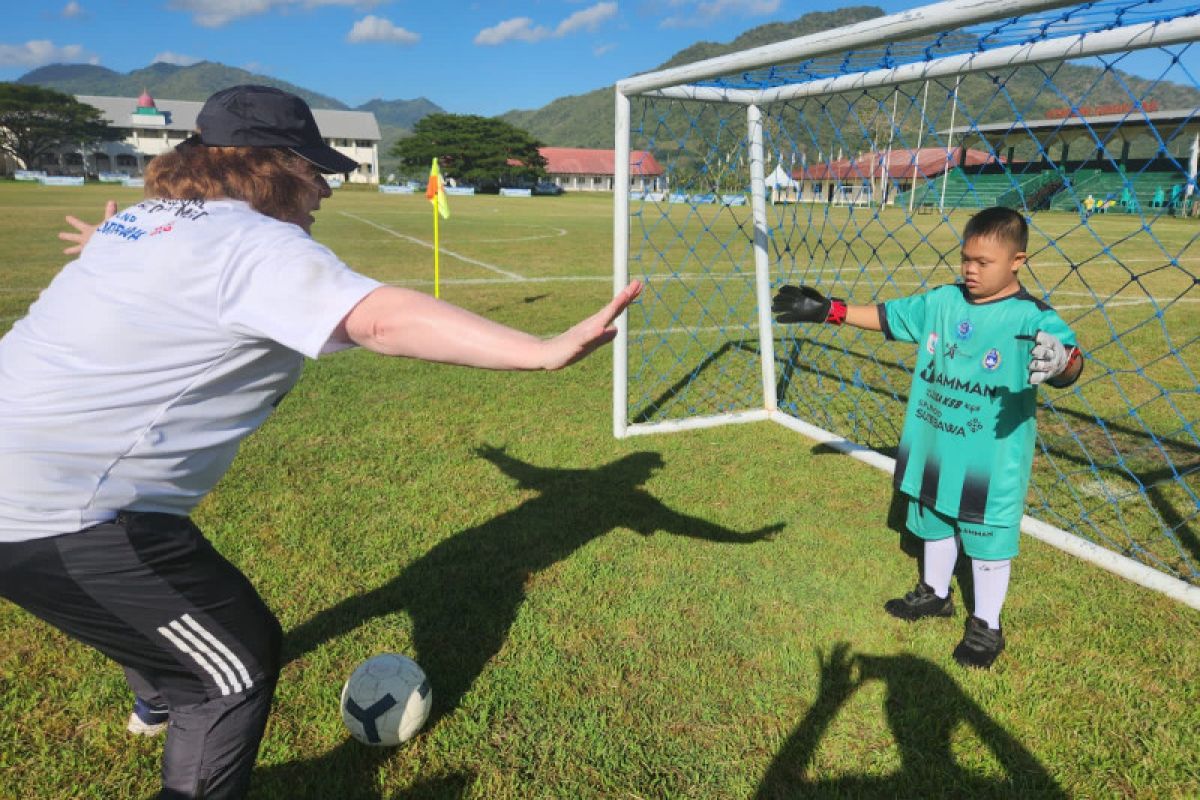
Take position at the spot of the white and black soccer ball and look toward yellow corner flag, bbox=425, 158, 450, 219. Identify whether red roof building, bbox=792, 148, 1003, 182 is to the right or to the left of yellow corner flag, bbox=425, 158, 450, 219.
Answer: right

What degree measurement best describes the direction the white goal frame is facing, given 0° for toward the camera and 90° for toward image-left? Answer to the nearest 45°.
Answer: approximately 45°

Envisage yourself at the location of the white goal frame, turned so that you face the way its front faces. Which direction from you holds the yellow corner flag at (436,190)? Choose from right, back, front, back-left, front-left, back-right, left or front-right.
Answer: right

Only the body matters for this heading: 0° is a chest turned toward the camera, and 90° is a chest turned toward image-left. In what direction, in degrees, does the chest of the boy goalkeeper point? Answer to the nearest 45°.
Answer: approximately 45°

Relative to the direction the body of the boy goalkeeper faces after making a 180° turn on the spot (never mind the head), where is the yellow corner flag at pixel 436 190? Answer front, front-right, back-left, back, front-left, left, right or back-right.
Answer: left

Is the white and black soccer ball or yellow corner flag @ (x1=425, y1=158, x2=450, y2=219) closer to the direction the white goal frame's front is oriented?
the white and black soccer ball

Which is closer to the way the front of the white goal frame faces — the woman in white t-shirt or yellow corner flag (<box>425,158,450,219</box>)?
the woman in white t-shirt

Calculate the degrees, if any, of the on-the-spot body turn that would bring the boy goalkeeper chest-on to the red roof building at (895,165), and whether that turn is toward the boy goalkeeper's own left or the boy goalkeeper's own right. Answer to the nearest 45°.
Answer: approximately 135° to the boy goalkeeper's own right

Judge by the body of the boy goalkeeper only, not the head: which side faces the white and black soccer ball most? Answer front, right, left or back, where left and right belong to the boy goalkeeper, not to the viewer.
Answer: front

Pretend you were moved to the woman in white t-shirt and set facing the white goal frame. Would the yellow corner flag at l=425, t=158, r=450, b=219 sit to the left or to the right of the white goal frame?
left

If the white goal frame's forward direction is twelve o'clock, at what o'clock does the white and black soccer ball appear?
The white and black soccer ball is roughly at 11 o'clock from the white goal frame.
